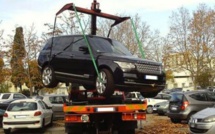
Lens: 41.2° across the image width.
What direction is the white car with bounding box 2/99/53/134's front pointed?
away from the camera

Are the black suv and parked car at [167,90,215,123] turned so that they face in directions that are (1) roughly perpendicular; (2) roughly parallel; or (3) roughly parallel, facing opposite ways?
roughly perpendicular

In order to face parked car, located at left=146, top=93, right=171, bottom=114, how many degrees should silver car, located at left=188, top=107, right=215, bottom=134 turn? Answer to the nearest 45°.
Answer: approximately 135° to its right

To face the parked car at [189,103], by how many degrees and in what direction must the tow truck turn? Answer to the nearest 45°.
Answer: approximately 45° to its right

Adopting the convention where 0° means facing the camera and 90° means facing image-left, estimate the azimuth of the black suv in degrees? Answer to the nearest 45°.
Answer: approximately 315°

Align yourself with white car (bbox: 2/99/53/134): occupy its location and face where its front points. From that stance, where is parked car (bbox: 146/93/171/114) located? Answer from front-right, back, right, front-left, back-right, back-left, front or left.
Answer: front-right

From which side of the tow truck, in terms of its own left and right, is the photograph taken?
back

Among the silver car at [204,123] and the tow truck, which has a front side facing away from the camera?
the tow truck
